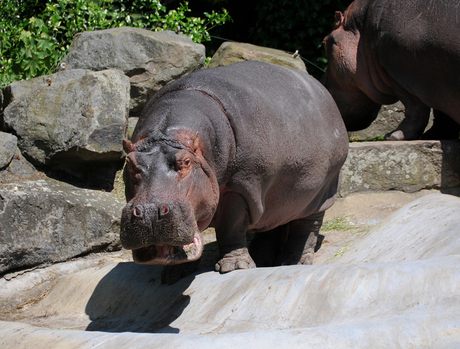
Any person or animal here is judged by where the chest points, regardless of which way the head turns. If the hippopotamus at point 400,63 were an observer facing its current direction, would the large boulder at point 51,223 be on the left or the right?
on its left

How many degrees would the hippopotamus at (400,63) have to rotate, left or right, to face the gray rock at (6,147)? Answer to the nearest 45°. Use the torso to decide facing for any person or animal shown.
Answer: approximately 45° to its left

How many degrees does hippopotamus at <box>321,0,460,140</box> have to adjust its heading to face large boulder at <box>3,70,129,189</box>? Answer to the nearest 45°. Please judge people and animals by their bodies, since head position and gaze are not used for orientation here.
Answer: approximately 45° to its left

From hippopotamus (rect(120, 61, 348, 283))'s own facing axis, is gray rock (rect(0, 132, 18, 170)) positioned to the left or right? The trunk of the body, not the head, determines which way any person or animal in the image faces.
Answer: on its right

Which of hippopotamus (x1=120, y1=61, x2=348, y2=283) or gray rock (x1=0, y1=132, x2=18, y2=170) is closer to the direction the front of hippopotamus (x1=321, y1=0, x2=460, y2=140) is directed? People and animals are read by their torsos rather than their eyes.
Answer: the gray rock

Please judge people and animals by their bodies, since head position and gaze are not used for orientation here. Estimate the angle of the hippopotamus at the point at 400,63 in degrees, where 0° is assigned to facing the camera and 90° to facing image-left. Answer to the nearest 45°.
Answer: approximately 90°

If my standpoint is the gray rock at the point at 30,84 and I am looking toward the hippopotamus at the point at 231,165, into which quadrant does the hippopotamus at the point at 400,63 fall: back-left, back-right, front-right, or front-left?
front-left

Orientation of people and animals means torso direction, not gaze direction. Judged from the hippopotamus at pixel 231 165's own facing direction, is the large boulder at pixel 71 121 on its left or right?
on its right

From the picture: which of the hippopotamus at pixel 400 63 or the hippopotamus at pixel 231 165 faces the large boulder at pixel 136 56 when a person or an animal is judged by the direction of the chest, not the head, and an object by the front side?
the hippopotamus at pixel 400 63

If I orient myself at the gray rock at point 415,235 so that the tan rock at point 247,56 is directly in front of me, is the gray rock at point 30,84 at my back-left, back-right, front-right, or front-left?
front-left

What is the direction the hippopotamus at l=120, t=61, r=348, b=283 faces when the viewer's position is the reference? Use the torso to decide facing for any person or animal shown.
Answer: facing the viewer and to the left of the viewer

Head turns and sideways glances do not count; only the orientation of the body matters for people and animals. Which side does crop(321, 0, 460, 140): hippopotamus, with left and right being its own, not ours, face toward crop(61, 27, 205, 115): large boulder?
front

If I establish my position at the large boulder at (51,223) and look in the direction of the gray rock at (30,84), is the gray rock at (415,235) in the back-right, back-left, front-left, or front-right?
back-right

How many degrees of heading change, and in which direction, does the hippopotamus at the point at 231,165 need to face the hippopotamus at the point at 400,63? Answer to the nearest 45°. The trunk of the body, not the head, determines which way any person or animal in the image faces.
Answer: approximately 180°

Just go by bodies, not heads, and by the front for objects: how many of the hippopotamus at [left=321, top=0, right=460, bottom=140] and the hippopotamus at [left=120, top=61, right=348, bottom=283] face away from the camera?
0
